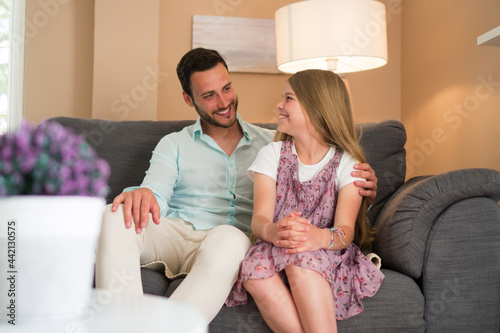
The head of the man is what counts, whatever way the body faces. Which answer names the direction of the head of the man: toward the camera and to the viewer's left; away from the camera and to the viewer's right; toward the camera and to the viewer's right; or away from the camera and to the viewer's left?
toward the camera and to the viewer's right

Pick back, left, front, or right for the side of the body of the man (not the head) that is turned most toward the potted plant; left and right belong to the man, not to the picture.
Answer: front

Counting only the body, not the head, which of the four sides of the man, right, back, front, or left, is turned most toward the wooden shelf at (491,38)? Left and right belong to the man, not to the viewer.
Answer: left

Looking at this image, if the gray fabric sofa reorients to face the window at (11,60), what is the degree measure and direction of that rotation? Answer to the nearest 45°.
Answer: approximately 135° to its right

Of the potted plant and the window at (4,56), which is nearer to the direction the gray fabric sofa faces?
the potted plant

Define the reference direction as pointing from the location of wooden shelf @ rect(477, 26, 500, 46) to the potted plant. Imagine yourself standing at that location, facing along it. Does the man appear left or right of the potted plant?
right

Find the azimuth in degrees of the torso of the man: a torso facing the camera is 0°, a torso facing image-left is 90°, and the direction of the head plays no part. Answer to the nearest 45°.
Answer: approximately 0°

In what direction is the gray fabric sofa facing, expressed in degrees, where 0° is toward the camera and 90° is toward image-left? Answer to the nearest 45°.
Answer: approximately 0°

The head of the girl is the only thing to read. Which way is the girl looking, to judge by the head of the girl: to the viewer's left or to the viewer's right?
to the viewer's left
